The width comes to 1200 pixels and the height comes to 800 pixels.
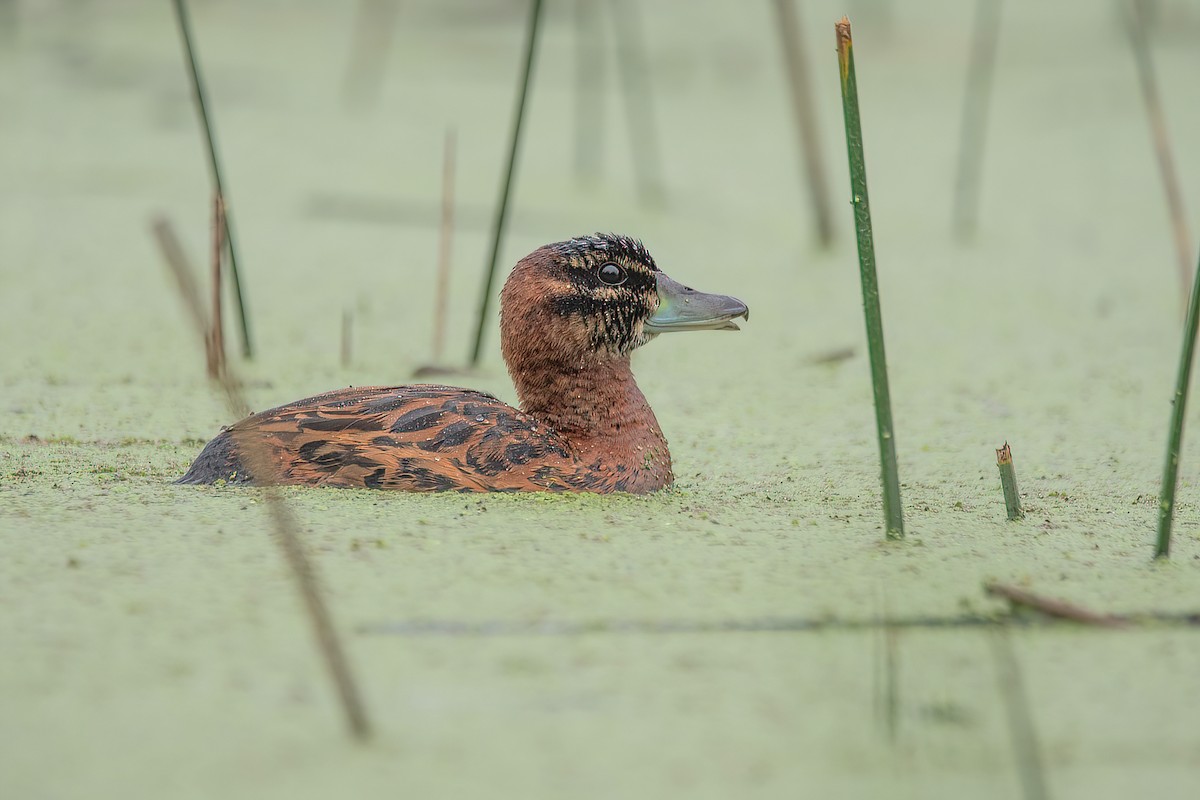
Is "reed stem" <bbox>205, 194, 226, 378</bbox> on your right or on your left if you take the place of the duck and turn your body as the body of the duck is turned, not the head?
on your left

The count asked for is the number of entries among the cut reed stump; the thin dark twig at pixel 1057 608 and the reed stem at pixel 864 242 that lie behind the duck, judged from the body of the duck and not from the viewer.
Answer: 0

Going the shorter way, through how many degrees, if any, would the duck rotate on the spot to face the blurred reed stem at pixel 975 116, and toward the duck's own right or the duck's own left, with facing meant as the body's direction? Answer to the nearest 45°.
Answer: approximately 45° to the duck's own left

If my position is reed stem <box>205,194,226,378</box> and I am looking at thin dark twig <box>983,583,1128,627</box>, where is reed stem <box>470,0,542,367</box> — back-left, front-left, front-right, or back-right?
front-left

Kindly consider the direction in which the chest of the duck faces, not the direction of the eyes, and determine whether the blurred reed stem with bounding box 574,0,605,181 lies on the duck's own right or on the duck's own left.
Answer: on the duck's own left

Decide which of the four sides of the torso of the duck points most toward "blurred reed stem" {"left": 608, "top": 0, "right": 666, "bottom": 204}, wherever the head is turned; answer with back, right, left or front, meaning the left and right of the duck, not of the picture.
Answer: left

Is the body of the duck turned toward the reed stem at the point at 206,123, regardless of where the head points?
no

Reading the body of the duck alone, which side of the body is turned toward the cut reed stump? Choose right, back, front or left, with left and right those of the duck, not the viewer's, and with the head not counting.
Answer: front

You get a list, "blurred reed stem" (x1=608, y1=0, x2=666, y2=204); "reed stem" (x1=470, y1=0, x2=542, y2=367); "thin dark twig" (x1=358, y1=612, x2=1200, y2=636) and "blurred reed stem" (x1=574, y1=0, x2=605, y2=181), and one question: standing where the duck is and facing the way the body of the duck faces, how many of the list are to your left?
3

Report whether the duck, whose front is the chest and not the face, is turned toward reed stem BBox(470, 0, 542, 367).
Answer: no

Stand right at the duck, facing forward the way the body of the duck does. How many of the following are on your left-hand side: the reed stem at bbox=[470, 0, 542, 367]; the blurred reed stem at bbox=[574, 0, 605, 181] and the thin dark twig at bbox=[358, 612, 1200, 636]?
2

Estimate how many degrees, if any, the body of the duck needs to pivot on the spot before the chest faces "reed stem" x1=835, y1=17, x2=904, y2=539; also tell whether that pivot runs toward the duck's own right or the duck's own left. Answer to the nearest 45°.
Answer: approximately 45° to the duck's own right

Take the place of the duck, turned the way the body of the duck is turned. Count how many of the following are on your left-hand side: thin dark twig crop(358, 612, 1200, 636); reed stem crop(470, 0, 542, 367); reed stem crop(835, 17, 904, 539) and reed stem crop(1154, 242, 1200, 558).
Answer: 1

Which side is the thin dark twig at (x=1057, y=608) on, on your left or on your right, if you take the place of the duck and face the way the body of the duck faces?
on your right

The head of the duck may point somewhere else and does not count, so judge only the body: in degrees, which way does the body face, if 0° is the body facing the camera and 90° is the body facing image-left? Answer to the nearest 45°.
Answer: approximately 270°

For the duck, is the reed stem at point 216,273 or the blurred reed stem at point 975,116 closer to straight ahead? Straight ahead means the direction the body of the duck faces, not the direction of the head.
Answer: the blurred reed stem
